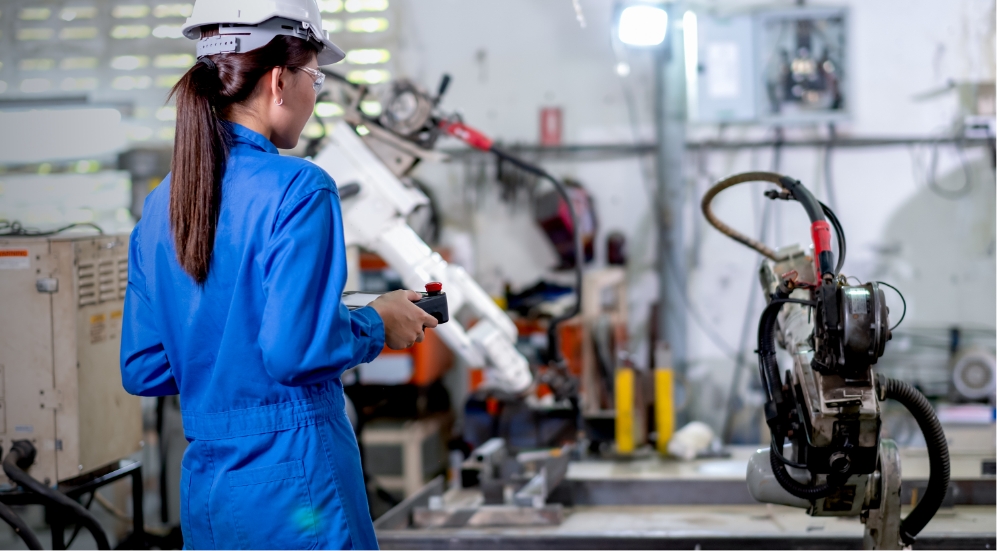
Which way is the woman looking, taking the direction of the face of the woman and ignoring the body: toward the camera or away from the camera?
away from the camera

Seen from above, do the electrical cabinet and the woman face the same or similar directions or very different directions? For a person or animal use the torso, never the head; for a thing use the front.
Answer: very different directions

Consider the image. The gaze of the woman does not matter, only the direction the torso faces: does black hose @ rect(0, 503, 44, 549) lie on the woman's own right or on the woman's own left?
on the woman's own left

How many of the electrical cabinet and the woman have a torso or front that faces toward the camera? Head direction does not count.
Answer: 1

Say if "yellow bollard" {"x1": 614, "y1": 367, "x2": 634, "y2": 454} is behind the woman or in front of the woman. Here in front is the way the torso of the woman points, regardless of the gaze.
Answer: in front

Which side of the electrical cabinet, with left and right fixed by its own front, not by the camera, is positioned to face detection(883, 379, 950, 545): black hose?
front

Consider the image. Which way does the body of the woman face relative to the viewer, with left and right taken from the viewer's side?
facing away from the viewer and to the right of the viewer

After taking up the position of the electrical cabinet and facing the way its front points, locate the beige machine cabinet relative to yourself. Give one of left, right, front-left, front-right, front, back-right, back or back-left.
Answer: front-right

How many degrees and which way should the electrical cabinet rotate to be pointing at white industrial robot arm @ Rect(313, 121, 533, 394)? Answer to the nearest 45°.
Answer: approximately 45° to its right

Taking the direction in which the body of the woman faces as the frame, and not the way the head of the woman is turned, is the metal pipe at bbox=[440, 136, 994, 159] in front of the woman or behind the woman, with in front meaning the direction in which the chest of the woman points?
in front
